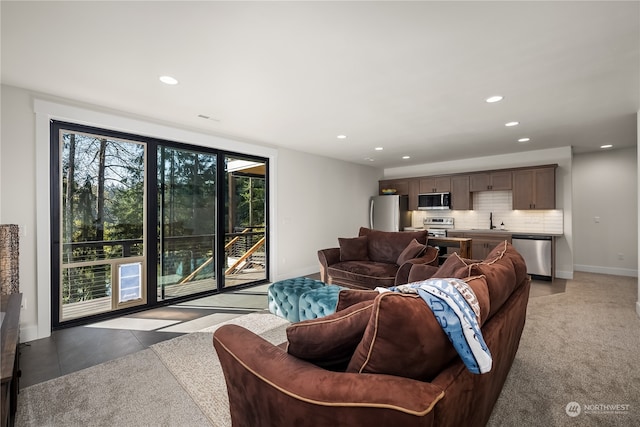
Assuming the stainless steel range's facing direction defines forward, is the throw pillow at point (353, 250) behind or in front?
in front

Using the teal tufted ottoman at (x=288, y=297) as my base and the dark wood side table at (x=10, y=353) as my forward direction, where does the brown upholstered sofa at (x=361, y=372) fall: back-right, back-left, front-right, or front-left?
front-left

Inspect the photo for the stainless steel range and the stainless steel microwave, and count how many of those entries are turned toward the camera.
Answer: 2

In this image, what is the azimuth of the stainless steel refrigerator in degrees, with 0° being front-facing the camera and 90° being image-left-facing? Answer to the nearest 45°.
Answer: approximately 45°

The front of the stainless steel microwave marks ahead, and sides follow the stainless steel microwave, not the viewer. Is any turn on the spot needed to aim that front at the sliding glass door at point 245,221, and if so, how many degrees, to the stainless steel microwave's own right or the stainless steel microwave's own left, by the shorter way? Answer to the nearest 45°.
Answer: approximately 45° to the stainless steel microwave's own right

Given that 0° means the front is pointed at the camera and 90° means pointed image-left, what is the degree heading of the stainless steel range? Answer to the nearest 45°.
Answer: approximately 0°

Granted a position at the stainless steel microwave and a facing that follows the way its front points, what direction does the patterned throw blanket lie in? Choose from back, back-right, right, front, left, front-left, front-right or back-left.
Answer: front

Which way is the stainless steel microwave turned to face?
toward the camera

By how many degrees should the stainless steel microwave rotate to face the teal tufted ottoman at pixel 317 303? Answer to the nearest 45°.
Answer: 0° — it already faces it

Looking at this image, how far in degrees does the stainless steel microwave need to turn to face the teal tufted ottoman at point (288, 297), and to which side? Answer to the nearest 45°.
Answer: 0° — it already faces it

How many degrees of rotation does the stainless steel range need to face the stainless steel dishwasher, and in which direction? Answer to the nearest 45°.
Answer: approximately 45° to its left

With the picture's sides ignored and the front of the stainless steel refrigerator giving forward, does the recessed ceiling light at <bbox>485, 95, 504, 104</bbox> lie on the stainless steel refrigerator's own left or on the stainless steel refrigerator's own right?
on the stainless steel refrigerator's own left

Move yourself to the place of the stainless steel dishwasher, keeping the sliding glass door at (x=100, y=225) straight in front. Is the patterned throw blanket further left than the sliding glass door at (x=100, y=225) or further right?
left

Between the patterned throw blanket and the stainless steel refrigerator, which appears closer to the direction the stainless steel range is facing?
the patterned throw blanket

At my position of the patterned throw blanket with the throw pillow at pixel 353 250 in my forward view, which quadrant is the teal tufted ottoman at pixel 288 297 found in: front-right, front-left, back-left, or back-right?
front-left
